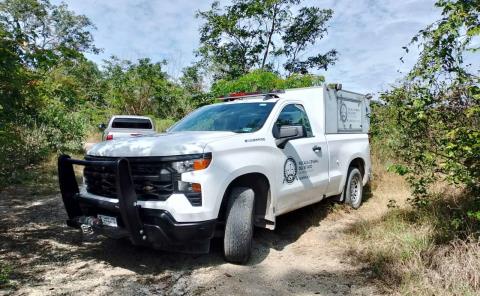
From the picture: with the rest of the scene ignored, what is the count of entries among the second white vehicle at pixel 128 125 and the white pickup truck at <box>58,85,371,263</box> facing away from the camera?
1

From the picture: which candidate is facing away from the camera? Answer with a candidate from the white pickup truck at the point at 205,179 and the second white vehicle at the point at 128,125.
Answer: the second white vehicle

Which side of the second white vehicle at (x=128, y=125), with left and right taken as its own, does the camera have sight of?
back

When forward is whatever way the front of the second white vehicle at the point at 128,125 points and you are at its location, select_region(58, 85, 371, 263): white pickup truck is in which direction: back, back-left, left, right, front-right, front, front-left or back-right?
back

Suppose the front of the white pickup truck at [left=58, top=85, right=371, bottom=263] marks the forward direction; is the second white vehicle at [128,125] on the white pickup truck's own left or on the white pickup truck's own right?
on the white pickup truck's own right

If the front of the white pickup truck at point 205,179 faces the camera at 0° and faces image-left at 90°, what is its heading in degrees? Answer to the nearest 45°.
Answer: approximately 45°
